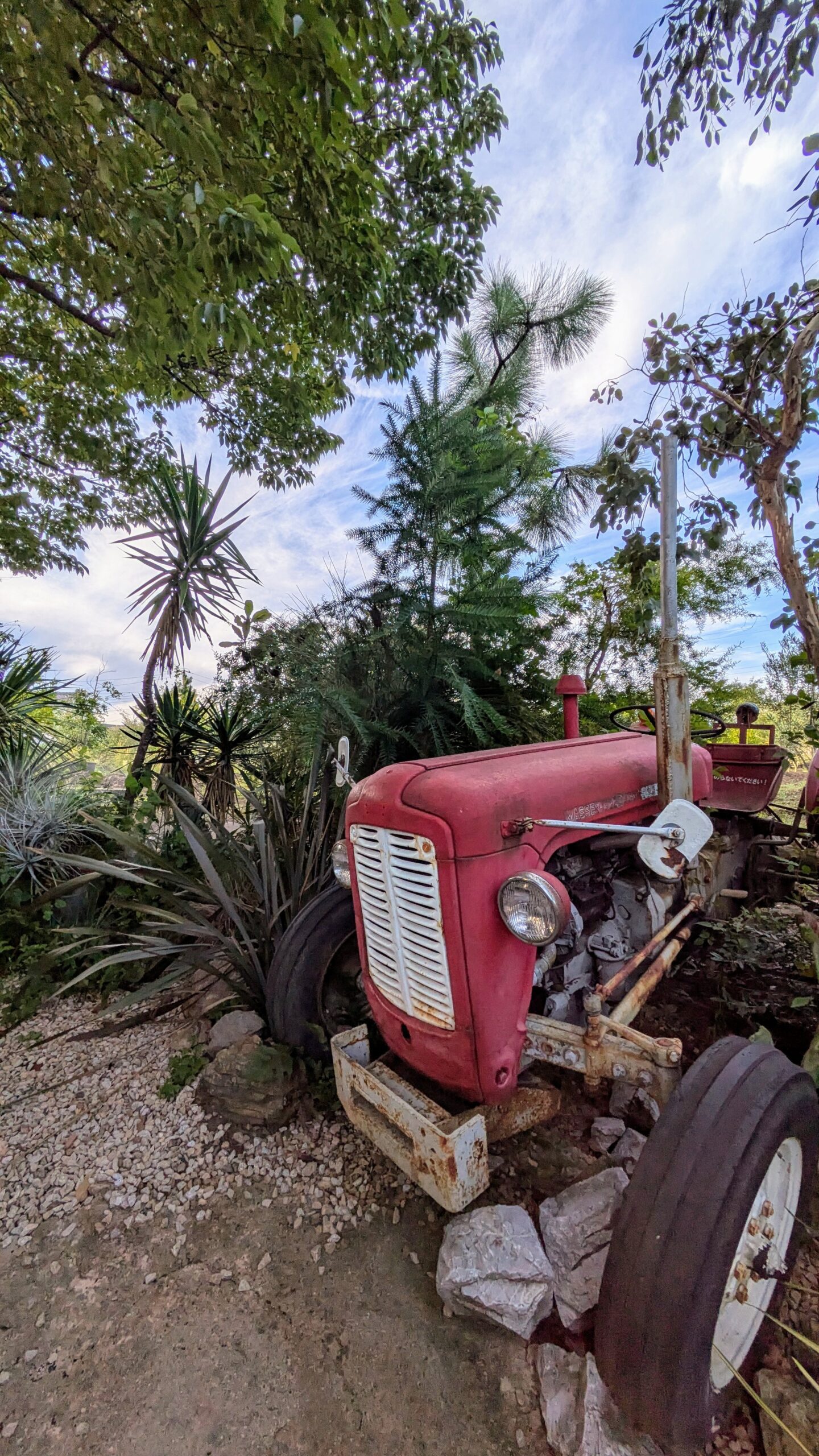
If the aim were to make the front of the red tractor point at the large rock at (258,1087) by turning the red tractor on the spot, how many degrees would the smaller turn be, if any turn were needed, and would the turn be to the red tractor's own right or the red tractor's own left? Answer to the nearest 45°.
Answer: approximately 45° to the red tractor's own right

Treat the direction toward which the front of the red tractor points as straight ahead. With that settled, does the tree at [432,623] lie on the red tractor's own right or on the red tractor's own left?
on the red tractor's own right

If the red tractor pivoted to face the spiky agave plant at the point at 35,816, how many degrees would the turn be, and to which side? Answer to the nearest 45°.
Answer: approximately 90° to its right

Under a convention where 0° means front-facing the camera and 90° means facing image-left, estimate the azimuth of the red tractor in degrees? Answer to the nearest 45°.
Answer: approximately 45°

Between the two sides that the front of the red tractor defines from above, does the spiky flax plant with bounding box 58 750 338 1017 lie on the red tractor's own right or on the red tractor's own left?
on the red tractor's own right

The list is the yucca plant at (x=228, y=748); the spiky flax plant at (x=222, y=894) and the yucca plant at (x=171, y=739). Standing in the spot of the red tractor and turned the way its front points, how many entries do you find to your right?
3

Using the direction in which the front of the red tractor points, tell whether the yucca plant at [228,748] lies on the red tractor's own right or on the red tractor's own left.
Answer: on the red tractor's own right

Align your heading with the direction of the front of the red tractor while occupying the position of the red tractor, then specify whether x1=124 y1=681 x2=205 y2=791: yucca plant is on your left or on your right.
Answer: on your right

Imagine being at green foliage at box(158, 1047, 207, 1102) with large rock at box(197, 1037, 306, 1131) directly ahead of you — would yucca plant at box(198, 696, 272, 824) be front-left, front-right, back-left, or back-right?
back-left
